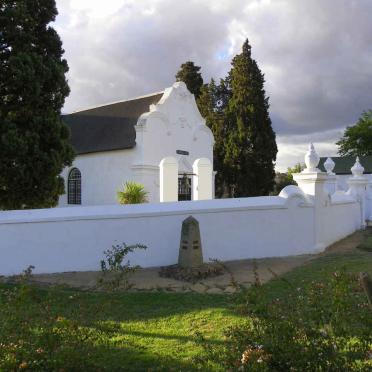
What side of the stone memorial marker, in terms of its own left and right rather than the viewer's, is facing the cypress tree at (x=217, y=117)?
back

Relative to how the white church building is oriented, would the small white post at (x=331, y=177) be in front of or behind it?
in front

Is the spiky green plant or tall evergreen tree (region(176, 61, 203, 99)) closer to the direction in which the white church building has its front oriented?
the spiky green plant

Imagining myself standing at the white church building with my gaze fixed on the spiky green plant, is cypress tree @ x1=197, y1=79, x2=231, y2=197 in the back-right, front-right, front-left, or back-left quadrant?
back-left

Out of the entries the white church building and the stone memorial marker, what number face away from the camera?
0

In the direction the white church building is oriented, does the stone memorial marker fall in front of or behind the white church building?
in front

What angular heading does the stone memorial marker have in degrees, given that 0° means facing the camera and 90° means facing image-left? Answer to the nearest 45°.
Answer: approximately 0°

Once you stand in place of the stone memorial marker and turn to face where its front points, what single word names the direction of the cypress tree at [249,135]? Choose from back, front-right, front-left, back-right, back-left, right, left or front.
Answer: back

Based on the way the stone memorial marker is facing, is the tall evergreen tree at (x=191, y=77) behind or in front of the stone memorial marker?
behind

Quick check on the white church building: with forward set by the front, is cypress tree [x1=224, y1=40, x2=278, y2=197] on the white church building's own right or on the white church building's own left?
on the white church building's own left

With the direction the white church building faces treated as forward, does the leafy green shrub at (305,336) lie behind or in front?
in front

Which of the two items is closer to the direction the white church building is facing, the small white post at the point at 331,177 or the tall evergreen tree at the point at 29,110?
the small white post

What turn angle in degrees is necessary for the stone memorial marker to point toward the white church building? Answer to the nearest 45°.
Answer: approximately 180°
